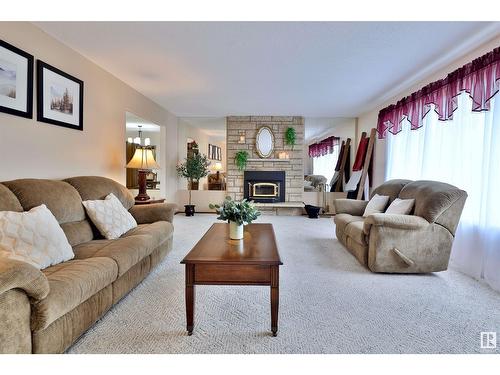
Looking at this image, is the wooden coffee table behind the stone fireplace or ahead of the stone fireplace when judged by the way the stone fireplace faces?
ahead

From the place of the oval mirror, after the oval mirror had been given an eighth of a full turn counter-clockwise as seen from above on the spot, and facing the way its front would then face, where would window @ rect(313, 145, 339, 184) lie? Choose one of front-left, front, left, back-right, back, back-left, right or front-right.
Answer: left

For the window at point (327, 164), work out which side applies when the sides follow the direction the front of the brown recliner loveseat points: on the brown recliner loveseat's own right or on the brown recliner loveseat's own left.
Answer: on the brown recliner loveseat's own right

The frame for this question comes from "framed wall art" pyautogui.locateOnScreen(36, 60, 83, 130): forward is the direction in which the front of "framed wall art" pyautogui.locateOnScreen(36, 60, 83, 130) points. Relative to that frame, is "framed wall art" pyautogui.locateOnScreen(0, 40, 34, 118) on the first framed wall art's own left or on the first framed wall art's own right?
on the first framed wall art's own right

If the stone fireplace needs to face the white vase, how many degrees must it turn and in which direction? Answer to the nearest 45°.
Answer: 0° — it already faces it

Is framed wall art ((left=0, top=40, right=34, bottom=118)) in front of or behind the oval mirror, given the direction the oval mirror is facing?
in front

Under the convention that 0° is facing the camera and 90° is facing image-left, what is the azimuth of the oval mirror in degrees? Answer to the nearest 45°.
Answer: approximately 0°

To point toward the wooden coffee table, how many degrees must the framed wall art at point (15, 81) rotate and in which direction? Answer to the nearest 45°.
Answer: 0° — it already faces it

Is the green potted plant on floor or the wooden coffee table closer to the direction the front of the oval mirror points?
the wooden coffee table

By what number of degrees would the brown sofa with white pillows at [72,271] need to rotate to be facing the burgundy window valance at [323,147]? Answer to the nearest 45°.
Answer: approximately 90° to its left

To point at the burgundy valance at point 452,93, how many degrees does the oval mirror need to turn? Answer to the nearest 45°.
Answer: approximately 45° to its left
